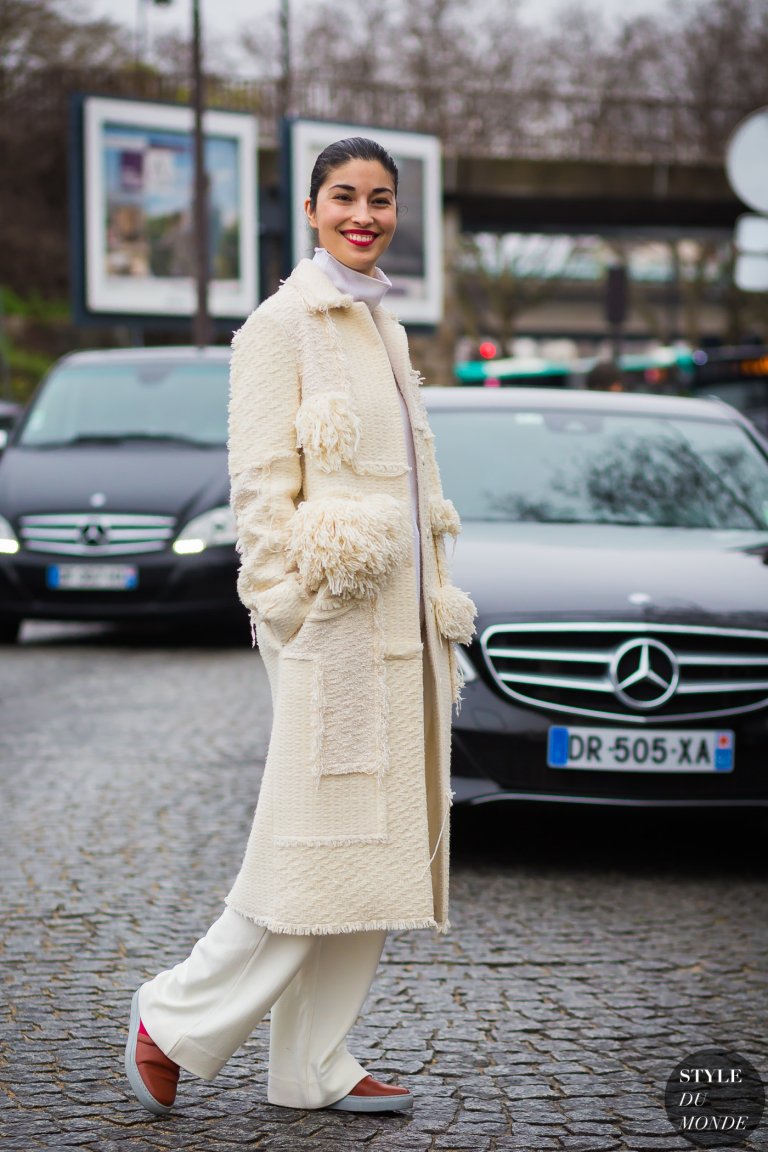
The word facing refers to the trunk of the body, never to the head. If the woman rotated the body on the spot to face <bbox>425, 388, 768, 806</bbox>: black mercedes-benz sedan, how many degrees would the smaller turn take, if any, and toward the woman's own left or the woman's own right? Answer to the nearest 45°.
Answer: approximately 135° to the woman's own left

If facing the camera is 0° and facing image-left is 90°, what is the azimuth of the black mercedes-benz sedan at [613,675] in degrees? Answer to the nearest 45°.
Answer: approximately 0°

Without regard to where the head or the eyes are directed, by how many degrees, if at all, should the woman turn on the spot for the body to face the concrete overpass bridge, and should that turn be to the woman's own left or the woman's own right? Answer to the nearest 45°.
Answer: approximately 135° to the woman's own left

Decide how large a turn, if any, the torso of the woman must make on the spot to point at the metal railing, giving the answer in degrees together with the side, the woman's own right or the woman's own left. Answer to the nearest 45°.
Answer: approximately 135° to the woman's own left

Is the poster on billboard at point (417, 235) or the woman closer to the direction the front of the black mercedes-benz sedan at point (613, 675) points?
the woman

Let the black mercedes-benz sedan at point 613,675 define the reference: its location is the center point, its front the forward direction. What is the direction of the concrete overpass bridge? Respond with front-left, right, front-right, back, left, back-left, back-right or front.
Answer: back

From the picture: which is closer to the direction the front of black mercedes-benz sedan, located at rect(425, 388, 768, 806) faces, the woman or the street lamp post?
the woman

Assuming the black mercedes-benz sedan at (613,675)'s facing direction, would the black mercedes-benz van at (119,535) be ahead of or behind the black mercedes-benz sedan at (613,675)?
behind

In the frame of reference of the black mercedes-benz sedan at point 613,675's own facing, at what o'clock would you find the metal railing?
The metal railing is roughly at 6 o'clock from the black mercedes-benz sedan.
